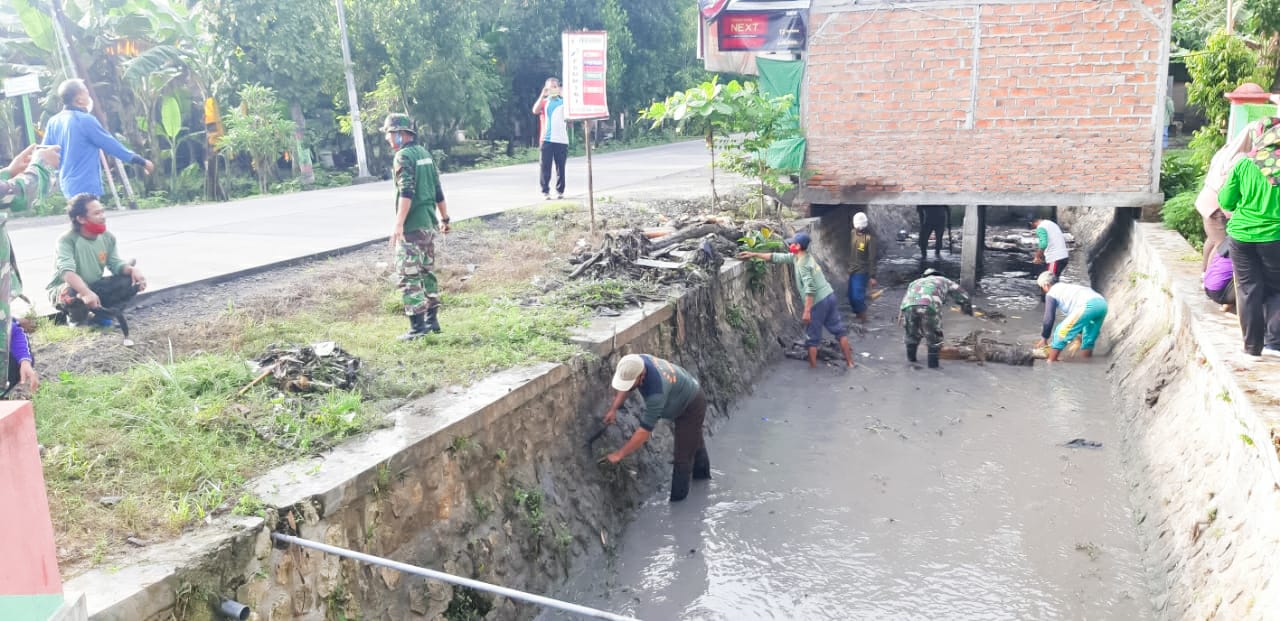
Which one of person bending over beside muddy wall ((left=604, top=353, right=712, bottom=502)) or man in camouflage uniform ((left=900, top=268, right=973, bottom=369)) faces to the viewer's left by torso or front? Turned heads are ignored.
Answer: the person bending over beside muddy wall

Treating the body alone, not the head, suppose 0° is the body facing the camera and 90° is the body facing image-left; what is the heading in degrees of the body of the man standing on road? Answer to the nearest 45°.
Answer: approximately 0°

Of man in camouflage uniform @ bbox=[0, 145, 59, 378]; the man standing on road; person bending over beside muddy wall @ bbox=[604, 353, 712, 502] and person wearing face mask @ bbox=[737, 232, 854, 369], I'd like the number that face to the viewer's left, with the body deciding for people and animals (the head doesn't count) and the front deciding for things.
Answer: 2

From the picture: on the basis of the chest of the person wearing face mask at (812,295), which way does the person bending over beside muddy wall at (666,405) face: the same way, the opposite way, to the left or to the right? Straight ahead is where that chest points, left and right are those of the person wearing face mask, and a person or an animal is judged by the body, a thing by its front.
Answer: the same way

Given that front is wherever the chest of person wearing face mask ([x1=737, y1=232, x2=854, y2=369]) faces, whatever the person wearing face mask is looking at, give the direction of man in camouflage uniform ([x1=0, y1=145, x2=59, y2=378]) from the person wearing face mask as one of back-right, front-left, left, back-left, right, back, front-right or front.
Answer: front-left

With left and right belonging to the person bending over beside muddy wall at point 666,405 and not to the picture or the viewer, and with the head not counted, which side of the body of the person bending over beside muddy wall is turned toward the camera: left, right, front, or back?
left

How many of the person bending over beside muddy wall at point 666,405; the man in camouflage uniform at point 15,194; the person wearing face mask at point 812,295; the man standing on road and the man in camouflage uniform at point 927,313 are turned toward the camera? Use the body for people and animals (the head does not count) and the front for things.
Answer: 1

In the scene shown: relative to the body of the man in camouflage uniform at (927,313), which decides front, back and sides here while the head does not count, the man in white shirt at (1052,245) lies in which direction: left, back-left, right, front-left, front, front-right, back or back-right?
front

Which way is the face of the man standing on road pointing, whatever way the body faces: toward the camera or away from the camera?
toward the camera

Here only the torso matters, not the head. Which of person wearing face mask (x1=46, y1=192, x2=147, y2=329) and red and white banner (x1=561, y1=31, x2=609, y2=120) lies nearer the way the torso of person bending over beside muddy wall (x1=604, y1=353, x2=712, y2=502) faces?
the person wearing face mask

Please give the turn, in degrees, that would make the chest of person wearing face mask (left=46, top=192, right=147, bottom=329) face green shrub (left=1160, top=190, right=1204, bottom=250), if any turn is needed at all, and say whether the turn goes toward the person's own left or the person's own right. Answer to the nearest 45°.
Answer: approximately 45° to the person's own left

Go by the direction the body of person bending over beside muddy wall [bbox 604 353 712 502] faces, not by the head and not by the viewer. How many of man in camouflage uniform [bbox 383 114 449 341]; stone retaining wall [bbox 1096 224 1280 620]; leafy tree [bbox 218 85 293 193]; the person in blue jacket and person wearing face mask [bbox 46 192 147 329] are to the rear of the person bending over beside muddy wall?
1

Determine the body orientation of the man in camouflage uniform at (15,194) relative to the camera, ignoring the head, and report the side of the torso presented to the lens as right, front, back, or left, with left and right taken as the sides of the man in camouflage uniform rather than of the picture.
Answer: right

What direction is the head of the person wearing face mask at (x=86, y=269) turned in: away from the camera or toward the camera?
toward the camera

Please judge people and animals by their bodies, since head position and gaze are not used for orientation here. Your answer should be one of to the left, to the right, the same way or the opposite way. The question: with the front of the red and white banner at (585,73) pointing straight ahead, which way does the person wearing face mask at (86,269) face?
to the left

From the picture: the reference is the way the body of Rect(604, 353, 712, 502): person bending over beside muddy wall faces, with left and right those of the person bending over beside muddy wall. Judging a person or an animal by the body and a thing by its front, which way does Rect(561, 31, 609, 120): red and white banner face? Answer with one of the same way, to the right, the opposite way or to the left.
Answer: to the left

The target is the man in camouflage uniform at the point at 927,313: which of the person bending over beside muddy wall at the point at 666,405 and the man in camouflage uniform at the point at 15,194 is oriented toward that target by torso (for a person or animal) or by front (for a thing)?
the man in camouflage uniform at the point at 15,194

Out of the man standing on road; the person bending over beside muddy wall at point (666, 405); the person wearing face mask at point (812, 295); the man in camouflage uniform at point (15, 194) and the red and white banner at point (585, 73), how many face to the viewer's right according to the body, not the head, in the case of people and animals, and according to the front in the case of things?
1

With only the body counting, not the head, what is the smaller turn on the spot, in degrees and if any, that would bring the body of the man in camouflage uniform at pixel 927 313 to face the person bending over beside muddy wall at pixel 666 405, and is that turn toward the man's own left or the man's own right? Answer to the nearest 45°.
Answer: approximately 135° to the man's own right

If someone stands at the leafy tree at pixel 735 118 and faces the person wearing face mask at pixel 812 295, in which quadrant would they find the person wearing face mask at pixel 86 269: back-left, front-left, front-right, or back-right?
front-right

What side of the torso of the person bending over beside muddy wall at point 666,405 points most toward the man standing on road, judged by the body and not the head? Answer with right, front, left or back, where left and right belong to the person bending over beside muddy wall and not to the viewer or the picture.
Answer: right
